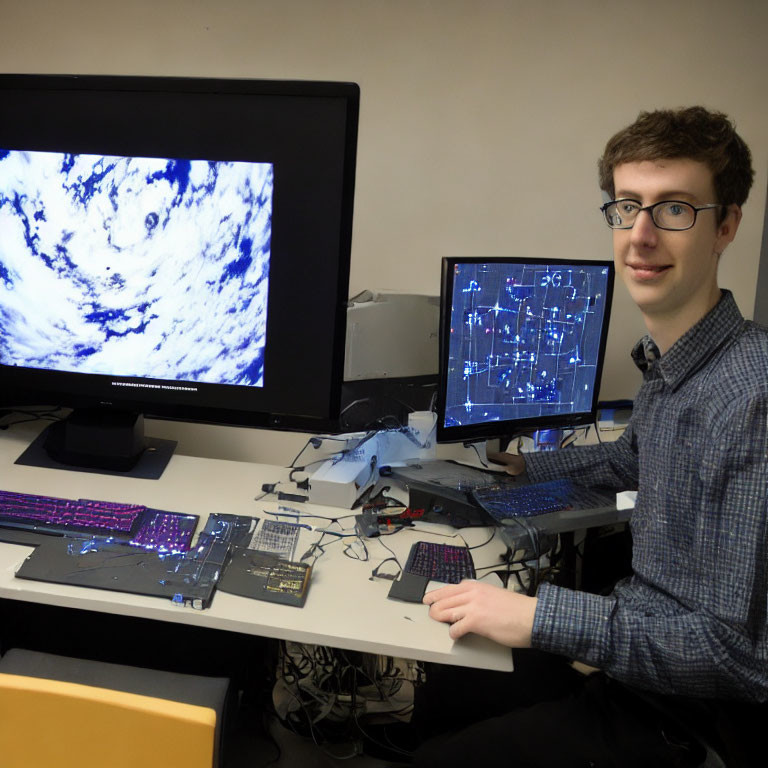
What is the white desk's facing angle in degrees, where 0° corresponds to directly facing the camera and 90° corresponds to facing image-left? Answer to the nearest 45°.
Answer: approximately 0°

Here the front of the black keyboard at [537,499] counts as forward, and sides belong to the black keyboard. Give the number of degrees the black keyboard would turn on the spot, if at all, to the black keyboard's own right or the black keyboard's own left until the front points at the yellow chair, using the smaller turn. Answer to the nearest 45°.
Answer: approximately 45° to the black keyboard's own right

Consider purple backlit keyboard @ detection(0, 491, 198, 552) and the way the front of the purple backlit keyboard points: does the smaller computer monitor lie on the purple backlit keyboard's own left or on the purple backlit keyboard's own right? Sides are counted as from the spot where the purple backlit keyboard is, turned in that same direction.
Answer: on the purple backlit keyboard's own left

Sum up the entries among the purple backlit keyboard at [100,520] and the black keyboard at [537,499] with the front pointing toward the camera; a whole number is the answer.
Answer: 2

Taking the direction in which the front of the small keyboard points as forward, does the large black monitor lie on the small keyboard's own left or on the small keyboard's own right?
on the small keyboard's own right

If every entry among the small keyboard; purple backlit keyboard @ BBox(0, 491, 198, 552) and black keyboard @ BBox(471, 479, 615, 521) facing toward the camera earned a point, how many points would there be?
3

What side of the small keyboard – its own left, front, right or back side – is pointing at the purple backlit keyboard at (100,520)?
right
